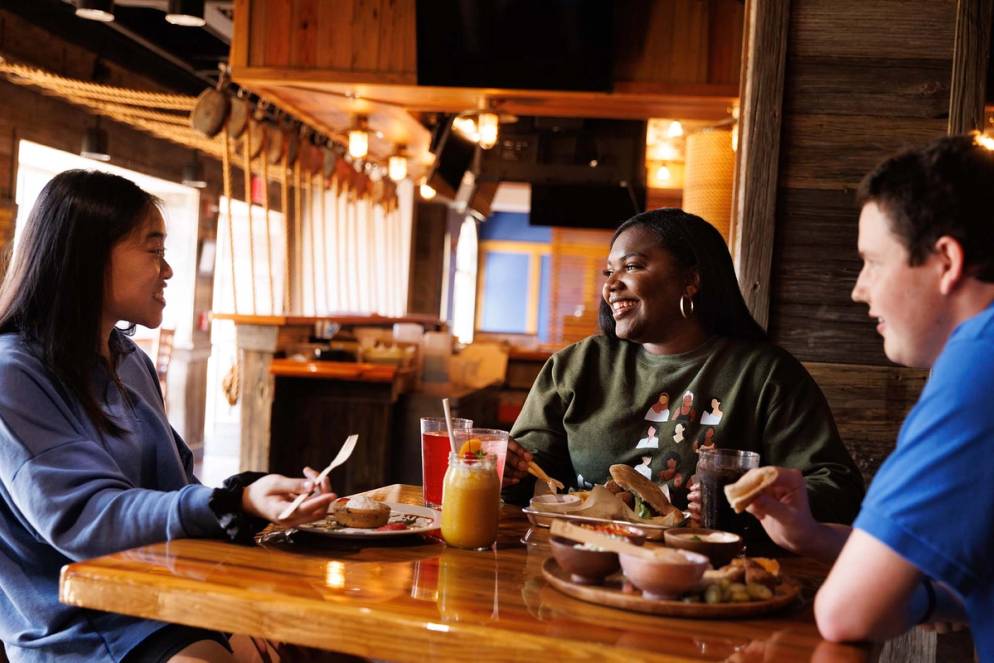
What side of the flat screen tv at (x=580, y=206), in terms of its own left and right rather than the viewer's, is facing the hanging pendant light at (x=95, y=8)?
front

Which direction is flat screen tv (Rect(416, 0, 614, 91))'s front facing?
toward the camera

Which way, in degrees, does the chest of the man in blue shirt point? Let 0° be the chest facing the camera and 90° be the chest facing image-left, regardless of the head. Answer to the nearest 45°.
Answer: approximately 90°

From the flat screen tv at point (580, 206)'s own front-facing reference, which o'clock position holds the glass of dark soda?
The glass of dark soda is roughly at 12 o'clock from the flat screen tv.

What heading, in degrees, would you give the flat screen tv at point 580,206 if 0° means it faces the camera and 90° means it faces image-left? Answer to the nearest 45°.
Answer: approximately 0°

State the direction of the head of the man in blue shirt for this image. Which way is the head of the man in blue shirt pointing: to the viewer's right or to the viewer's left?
to the viewer's left

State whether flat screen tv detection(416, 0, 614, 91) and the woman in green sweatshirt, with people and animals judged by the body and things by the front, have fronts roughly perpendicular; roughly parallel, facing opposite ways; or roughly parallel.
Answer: roughly parallel

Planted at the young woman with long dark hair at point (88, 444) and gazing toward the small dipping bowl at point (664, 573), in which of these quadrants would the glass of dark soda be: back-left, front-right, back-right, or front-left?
front-left

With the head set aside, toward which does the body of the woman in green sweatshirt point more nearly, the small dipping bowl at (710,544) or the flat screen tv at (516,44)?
the small dipping bowl

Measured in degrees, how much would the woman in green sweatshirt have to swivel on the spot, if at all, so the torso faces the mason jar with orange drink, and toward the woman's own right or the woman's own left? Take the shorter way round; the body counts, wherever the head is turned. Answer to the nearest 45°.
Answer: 0° — they already face it

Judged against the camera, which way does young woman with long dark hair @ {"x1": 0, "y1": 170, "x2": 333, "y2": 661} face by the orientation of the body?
to the viewer's right

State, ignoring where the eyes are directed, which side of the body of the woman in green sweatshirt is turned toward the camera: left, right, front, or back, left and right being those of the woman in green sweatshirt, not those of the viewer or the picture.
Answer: front

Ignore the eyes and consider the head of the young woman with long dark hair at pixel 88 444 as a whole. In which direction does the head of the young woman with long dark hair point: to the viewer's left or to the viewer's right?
to the viewer's right

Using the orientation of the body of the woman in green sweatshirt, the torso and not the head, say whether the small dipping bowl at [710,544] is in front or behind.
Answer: in front

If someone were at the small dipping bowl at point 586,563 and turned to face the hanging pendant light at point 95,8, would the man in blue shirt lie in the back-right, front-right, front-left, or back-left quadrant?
back-right
